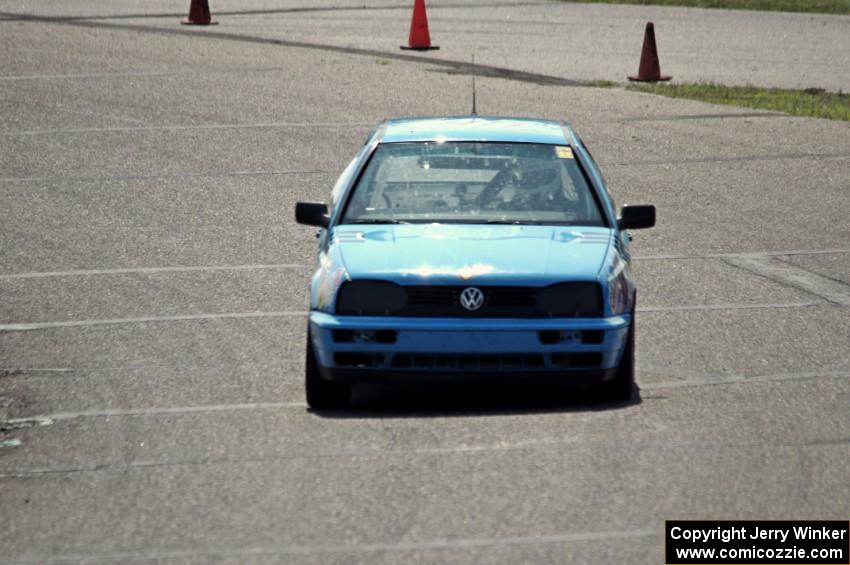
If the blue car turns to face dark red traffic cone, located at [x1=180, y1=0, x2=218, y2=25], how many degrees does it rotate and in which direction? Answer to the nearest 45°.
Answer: approximately 180°

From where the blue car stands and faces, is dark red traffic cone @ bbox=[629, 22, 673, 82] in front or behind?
behind

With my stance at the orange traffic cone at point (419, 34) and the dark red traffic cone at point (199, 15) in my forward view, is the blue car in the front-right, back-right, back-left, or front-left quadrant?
back-left

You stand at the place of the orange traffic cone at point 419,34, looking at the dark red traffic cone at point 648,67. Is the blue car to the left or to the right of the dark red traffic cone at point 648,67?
right

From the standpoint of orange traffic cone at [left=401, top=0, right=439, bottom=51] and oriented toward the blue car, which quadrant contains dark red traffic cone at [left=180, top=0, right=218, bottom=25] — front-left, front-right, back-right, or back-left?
back-right

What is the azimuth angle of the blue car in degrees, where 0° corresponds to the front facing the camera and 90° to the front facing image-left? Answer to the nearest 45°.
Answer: approximately 0°

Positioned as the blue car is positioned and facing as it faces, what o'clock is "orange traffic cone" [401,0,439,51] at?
The orange traffic cone is roughly at 6 o'clock from the blue car.
